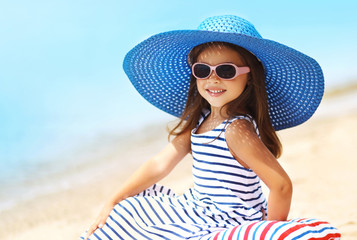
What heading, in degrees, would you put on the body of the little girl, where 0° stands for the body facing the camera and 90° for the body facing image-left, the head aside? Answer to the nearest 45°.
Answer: approximately 45°
